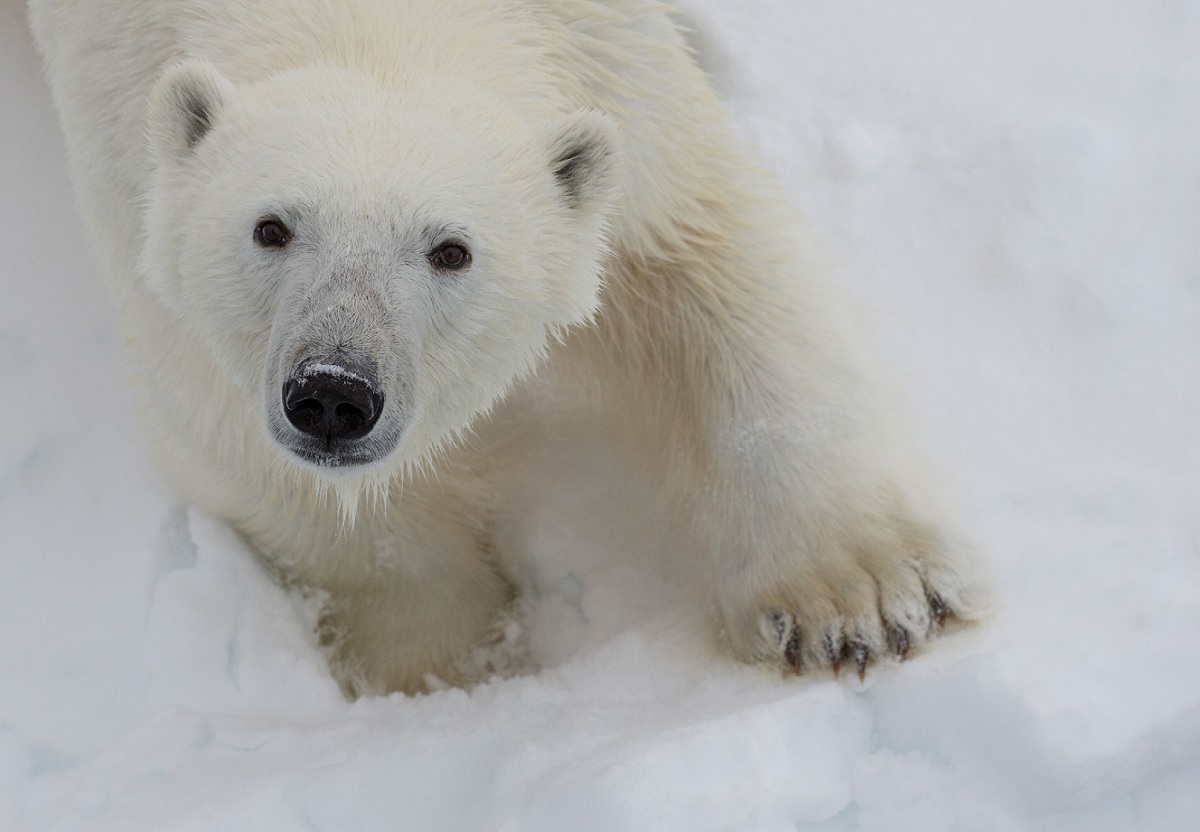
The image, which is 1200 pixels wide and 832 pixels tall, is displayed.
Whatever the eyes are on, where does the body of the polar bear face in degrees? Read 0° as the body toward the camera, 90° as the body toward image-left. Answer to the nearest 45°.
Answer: approximately 0°
